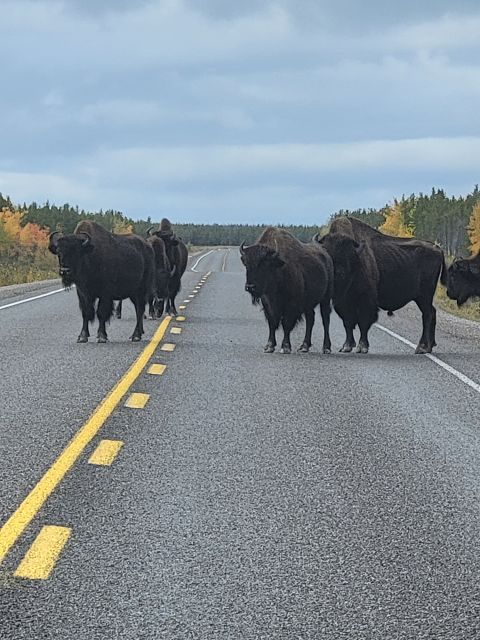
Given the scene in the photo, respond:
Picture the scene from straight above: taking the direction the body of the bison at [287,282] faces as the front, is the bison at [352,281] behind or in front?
behind

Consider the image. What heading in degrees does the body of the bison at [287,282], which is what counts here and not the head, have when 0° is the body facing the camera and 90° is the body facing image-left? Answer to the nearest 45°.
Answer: approximately 45°

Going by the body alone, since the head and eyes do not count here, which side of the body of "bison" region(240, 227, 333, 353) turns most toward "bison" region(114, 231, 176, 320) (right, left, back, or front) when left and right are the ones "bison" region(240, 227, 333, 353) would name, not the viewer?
right

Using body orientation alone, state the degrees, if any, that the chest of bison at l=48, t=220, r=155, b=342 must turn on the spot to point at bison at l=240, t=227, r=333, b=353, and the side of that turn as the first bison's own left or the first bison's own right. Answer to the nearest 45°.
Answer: approximately 90° to the first bison's own left

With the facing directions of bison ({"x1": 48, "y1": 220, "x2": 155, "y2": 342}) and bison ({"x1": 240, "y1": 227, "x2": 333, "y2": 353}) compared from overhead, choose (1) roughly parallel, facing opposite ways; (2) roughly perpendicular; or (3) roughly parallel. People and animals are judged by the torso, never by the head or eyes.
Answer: roughly parallel

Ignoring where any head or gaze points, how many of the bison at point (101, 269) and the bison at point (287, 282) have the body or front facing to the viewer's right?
0

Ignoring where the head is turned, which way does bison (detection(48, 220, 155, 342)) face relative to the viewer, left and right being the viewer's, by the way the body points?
facing the viewer and to the left of the viewer
